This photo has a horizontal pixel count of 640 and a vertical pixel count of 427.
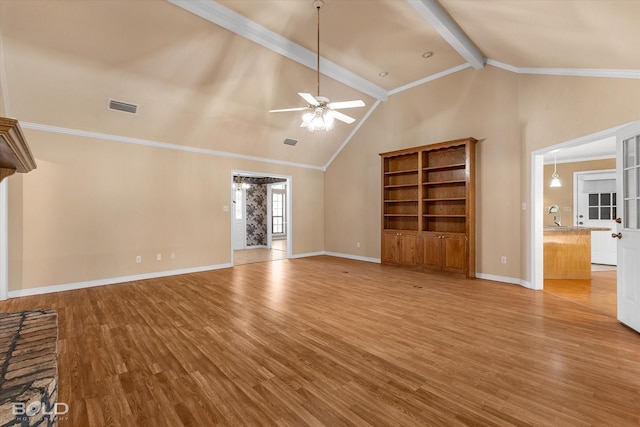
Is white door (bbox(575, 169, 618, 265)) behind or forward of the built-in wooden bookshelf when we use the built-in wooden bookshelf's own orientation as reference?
behind

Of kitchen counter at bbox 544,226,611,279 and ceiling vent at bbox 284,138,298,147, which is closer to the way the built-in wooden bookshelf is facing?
the ceiling vent

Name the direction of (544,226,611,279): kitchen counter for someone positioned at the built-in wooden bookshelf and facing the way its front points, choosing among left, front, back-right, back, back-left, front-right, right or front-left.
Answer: back-left

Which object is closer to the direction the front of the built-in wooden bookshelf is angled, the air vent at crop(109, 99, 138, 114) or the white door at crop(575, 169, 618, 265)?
the air vent

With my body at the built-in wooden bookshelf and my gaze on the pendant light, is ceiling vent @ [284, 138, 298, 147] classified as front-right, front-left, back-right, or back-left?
back-left

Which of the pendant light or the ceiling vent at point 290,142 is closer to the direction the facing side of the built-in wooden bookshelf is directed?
the ceiling vent

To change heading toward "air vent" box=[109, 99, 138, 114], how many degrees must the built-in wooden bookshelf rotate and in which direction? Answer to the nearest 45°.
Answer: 0° — it already faces it

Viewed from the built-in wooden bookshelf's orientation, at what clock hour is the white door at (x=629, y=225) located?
The white door is roughly at 9 o'clock from the built-in wooden bookshelf.

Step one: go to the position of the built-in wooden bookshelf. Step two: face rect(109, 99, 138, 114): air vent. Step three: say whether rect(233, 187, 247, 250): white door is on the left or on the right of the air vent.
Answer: right

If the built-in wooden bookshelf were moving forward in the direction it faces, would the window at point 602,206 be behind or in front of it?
behind

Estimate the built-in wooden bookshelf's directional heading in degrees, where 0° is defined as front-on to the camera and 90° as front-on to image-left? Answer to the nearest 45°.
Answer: approximately 45°
